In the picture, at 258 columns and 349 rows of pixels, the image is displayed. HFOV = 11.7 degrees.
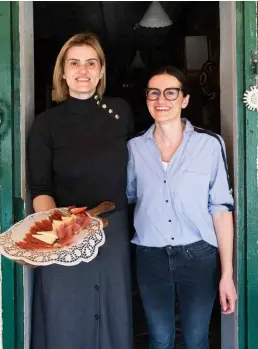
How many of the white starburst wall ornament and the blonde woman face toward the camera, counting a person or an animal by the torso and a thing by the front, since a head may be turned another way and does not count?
2

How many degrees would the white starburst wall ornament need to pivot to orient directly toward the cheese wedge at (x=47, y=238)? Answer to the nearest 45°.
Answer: approximately 45° to its right

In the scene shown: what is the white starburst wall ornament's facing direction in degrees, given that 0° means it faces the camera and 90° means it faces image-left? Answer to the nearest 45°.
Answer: approximately 0°

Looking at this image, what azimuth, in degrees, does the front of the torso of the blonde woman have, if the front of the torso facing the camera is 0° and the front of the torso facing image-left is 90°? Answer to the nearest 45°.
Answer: approximately 0°
